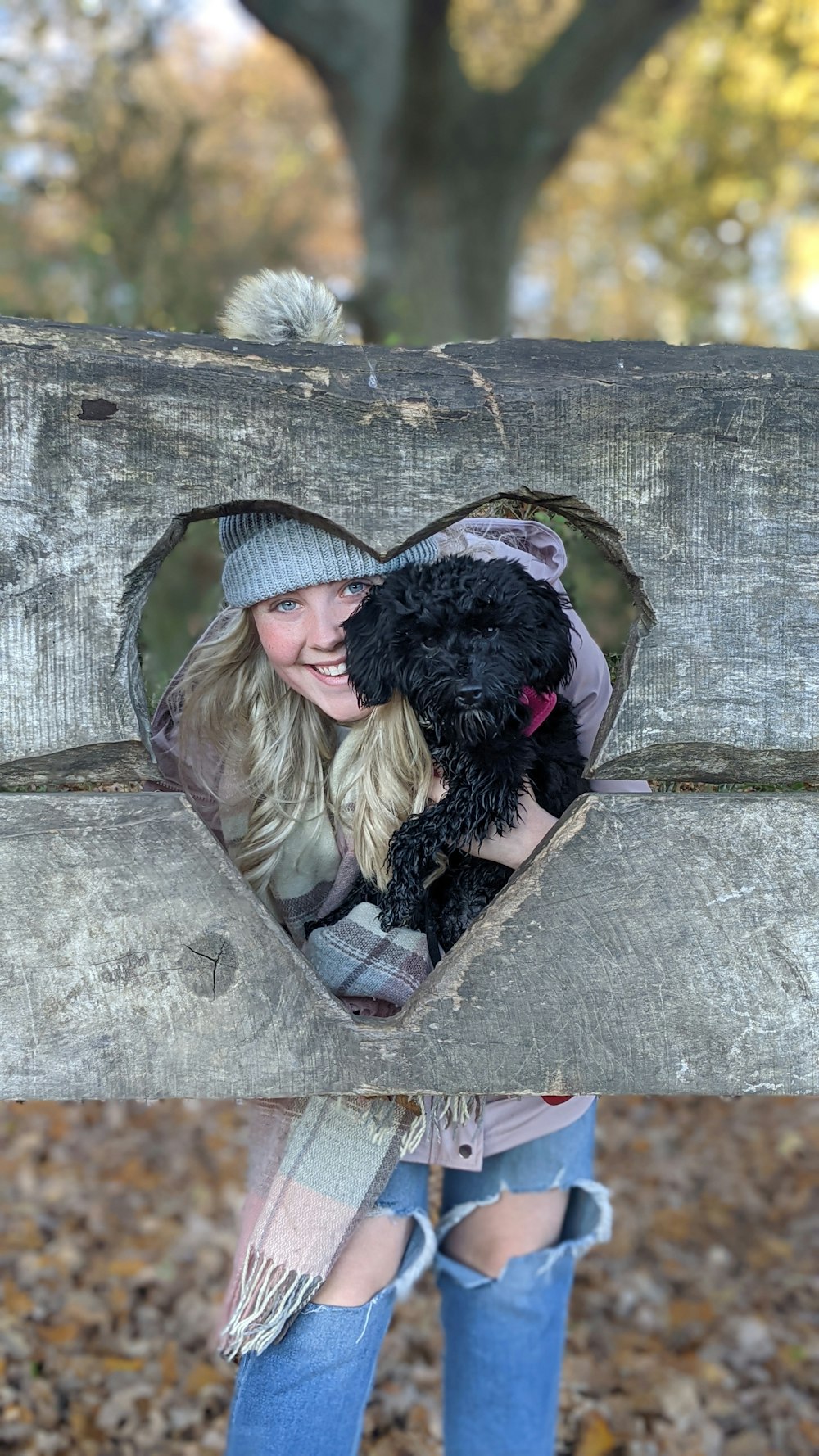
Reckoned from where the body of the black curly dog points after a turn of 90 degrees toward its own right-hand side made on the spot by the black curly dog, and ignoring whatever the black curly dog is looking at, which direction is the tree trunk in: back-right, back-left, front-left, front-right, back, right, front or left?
right

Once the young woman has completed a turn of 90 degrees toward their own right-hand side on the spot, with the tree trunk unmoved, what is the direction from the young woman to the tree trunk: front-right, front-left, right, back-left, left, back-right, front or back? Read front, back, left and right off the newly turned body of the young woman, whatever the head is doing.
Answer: right

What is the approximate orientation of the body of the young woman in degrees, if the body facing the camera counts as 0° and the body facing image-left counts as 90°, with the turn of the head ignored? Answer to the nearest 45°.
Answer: approximately 0°
